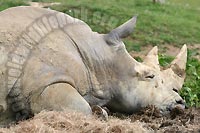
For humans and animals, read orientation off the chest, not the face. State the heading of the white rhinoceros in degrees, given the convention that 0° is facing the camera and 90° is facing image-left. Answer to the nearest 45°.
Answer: approximately 270°
